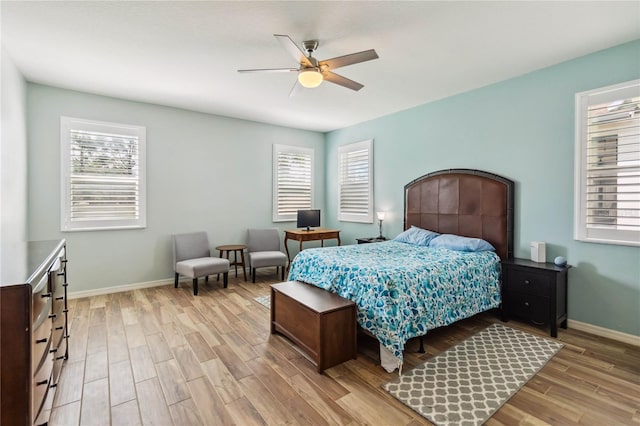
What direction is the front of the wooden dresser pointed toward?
to the viewer's right

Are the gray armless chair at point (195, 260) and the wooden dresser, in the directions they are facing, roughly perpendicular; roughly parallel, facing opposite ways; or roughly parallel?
roughly perpendicular

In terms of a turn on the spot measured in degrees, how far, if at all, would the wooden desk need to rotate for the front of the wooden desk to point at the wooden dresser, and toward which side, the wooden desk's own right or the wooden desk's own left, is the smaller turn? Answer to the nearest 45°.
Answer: approximately 45° to the wooden desk's own right

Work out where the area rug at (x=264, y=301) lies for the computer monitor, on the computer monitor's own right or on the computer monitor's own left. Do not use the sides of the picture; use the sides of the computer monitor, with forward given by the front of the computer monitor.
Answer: on the computer monitor's own right

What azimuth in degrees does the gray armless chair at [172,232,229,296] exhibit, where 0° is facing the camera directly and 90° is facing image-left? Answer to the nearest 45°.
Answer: approximately 315°

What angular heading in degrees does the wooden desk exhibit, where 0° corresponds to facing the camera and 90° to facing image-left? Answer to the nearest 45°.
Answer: approximately 315°
